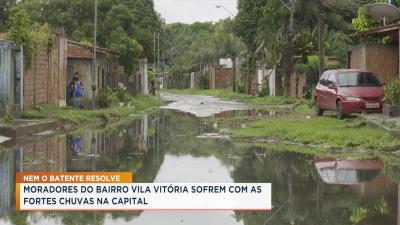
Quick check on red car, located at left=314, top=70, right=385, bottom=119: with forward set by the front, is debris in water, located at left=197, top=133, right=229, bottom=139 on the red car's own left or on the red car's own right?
on the red car's own right

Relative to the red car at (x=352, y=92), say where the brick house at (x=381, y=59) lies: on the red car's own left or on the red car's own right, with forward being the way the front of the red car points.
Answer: on the red car's own left

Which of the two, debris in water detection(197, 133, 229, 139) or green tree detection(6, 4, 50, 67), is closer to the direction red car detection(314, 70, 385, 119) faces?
the debris in water
